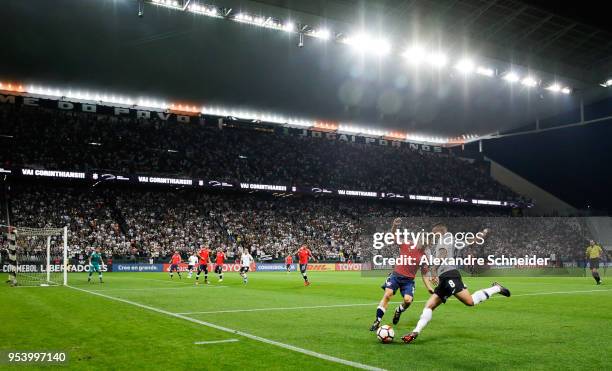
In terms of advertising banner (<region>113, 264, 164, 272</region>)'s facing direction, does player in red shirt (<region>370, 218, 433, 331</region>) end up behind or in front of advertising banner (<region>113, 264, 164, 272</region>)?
in front

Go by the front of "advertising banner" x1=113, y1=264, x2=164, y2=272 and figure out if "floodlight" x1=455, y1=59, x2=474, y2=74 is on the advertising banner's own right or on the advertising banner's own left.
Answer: on the advertising banner's own left

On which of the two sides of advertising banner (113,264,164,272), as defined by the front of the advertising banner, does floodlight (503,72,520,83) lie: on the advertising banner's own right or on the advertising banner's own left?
on the advertising banner's own left

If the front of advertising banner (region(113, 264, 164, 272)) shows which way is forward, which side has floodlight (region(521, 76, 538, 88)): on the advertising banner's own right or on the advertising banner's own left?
on the advertising banner's own left

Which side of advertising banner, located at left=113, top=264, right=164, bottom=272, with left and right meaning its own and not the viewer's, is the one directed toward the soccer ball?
front

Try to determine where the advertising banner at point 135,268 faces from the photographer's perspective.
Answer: facing the viewer

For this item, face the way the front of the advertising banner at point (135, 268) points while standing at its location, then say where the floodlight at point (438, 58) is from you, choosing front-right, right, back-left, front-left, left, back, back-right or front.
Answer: front-left
